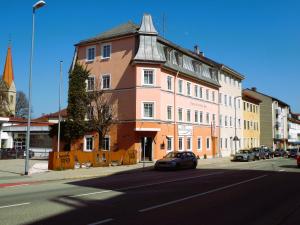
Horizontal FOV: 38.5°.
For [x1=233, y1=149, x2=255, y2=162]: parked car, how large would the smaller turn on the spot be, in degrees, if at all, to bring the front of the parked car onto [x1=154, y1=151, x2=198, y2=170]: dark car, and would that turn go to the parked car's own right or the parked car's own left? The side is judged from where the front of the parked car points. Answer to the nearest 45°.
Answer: approximately 45° to the parked car's own left

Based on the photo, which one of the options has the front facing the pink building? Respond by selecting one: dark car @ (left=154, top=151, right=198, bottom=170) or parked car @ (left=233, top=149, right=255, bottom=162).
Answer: the parked car

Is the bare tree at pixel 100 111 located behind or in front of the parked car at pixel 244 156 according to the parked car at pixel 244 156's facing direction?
in front

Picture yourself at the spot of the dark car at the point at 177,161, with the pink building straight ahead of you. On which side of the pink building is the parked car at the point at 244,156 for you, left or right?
right

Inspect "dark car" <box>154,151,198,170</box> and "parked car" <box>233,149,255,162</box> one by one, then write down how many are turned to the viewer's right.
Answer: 0

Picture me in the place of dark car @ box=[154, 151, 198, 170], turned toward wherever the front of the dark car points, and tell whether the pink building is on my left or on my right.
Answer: on my right

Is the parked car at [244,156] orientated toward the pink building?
yes

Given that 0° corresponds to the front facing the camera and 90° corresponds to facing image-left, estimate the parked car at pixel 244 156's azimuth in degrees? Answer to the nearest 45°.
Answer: approximately 45°
